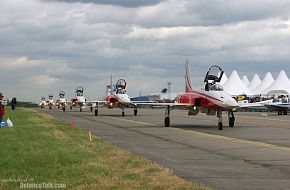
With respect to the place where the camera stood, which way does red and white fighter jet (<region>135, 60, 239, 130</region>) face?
facing the viewer and to the right of the viewer
